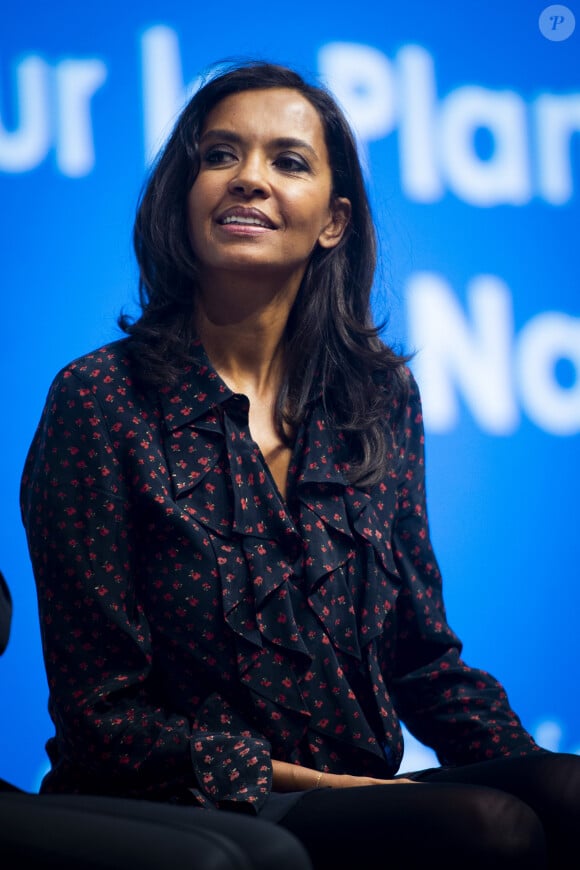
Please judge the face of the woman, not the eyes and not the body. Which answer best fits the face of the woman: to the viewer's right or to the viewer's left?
to the viewer's left

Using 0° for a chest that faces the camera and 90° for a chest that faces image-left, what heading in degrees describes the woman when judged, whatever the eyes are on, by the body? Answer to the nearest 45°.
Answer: approximately 315°
